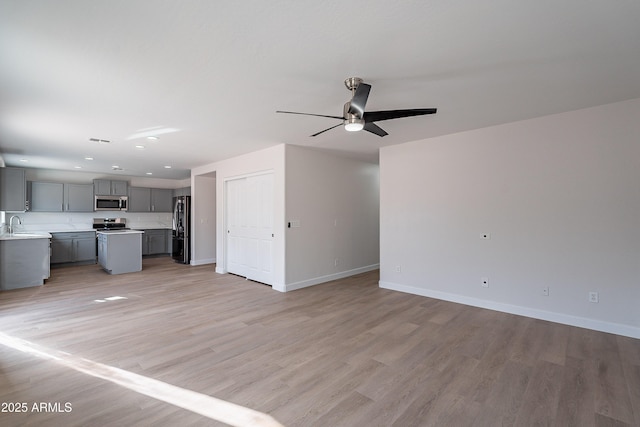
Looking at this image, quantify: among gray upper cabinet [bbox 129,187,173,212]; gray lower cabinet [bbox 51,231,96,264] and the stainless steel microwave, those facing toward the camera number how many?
3

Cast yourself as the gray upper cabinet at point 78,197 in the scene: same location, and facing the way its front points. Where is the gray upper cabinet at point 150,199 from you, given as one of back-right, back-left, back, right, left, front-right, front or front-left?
left

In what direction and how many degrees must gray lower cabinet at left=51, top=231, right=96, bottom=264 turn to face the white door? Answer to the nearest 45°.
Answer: approximately 45° to its left

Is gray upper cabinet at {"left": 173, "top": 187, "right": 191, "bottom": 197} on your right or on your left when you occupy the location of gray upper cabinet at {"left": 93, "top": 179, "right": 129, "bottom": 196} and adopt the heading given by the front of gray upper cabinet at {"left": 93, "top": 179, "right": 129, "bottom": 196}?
on your left

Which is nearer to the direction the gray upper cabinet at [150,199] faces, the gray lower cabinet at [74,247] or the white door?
the white door

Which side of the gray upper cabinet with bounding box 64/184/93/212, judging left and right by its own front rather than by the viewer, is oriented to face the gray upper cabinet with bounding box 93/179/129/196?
left
